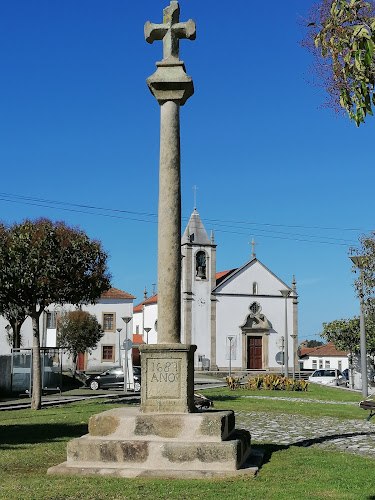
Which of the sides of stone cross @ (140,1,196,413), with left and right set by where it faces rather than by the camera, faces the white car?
back

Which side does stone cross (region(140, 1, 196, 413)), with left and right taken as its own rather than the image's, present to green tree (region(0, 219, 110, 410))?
back

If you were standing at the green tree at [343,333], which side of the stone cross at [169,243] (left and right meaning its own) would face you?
back

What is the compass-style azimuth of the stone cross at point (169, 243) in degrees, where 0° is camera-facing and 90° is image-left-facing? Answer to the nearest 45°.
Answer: approximately 0°

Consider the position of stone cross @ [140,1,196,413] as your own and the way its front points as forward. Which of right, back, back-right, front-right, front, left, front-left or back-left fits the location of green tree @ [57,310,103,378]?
back
